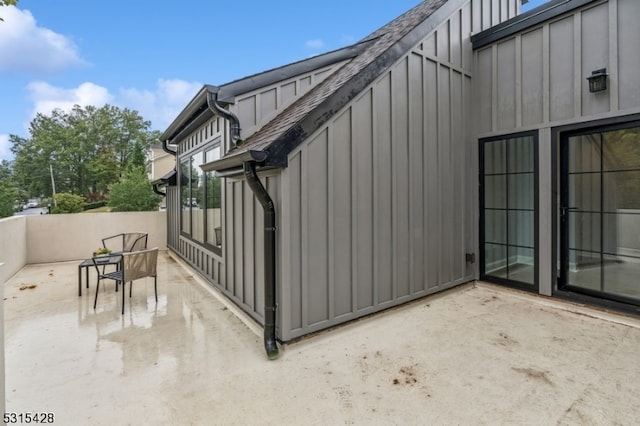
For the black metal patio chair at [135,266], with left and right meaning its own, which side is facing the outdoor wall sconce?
back

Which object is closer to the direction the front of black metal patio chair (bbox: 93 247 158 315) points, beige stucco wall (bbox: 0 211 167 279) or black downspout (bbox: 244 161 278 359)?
the beige stucco wall
